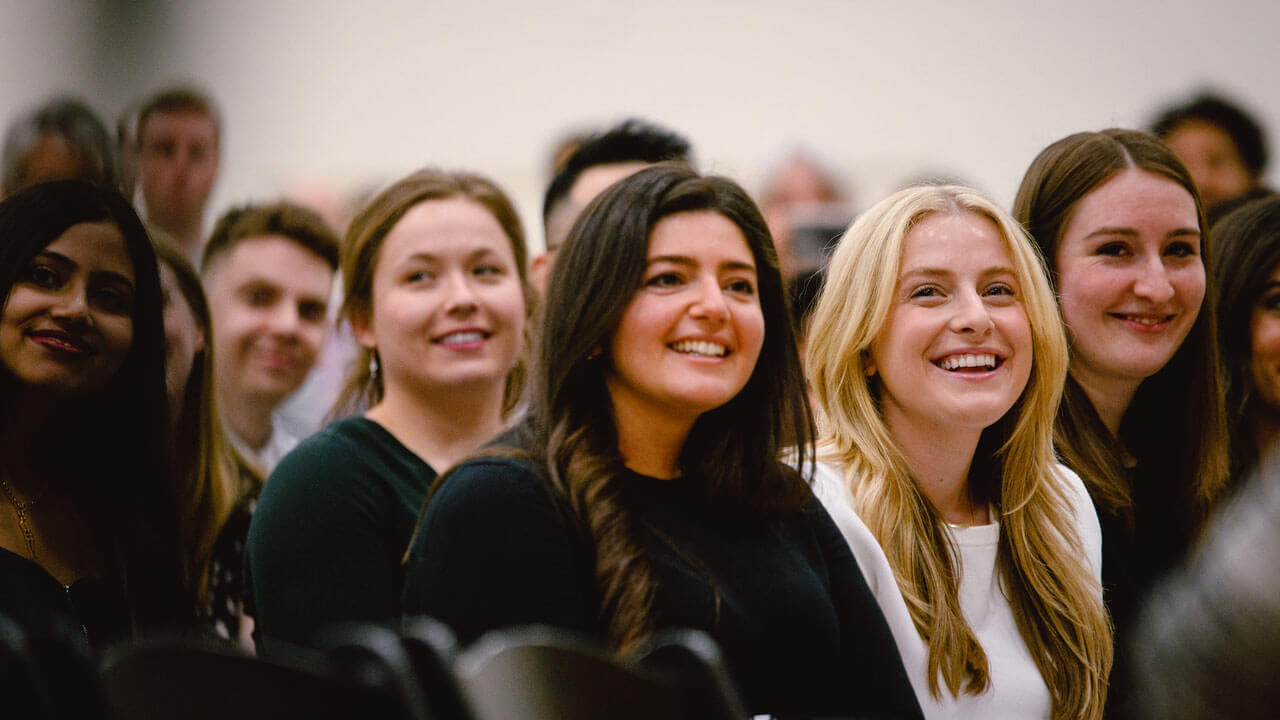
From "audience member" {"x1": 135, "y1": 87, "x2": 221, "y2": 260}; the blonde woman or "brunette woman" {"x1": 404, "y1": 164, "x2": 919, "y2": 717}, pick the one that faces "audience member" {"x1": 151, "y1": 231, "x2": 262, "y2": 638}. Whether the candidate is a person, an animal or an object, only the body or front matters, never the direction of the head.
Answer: "audience member" {"x1": 135, "y1": 87, "x2": 221, "y2": 260}

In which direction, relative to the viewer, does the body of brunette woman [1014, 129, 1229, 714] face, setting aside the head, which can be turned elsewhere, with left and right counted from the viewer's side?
facing the viewer and to the right of the viewer

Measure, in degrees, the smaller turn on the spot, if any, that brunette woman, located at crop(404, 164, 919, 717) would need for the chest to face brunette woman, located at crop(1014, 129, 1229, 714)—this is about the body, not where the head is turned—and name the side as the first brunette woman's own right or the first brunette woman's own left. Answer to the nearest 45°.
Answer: approximately 90° to the first brunette woman's own left

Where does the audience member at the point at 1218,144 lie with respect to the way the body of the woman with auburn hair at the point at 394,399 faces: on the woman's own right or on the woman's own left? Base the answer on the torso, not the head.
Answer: on the woman's own left

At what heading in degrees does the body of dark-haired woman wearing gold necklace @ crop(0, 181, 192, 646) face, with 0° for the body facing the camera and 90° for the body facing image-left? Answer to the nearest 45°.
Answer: approximately 0°

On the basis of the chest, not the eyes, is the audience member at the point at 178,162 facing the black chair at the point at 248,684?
yes

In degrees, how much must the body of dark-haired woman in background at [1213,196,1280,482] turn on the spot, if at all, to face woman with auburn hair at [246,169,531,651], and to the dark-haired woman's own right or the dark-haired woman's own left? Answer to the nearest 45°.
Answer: approximately 90° to the dark-haired woman's own right

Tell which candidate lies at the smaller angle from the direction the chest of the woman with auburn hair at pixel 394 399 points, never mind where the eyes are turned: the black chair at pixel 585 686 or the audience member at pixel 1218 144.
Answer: the black chair

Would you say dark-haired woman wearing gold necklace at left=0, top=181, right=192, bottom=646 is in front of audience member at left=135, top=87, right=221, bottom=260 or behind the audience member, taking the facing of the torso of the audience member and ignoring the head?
in front

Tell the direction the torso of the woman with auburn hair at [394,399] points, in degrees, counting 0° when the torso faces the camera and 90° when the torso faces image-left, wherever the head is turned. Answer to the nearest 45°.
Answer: approximately 315°

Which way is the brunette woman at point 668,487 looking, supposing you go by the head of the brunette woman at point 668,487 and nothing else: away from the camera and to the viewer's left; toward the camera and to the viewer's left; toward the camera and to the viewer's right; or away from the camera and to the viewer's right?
toward the camera and to the viewer's right

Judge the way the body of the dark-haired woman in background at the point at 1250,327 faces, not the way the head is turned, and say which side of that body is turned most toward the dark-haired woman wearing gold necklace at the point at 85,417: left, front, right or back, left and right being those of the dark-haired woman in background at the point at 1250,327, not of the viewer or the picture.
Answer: right

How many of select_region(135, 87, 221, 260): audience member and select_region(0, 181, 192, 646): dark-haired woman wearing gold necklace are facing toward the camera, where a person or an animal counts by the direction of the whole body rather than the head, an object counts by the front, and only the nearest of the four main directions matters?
2
